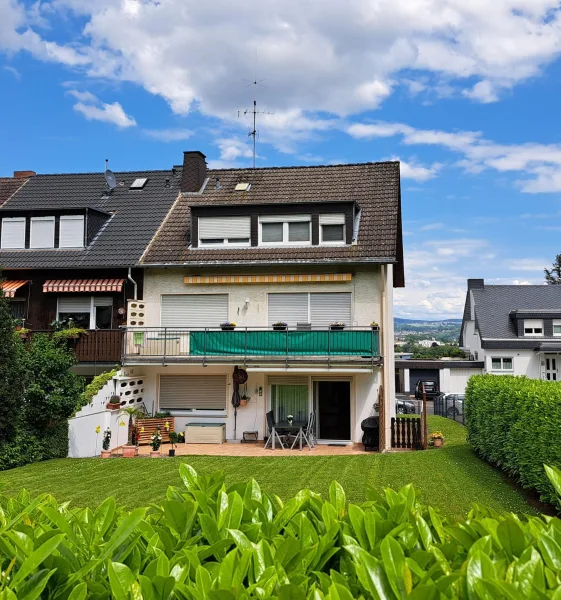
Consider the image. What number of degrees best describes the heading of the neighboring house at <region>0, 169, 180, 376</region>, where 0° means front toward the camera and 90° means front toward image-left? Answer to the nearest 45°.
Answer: approximately 0°

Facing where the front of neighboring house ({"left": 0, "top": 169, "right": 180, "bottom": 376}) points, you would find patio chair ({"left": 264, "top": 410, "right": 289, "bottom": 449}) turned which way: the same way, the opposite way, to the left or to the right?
to the left

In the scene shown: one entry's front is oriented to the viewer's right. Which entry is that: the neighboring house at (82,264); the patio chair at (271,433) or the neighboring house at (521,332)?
the patio chair

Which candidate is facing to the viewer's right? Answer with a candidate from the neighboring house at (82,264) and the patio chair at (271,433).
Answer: the patio chair

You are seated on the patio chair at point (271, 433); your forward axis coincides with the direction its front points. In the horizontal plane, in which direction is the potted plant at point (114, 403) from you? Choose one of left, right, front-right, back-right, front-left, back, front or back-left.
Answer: back

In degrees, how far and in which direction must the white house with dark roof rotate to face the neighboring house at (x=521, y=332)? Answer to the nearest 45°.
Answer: approximately 135° to its left

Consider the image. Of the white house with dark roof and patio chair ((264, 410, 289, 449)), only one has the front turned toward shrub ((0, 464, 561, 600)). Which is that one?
the white house with dark roof

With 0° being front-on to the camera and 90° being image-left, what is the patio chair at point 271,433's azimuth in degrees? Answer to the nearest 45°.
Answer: approximately 270°

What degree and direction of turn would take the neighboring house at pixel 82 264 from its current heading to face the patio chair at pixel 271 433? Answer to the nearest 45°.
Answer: approximately 45° to its left

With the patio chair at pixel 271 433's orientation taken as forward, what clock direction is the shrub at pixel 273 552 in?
The shrub is roughly at 3 o'clock from the patio chair.

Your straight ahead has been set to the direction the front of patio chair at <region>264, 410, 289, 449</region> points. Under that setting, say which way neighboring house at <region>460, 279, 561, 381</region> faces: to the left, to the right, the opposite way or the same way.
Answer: to the right

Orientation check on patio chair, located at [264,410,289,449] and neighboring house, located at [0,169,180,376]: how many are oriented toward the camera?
1
